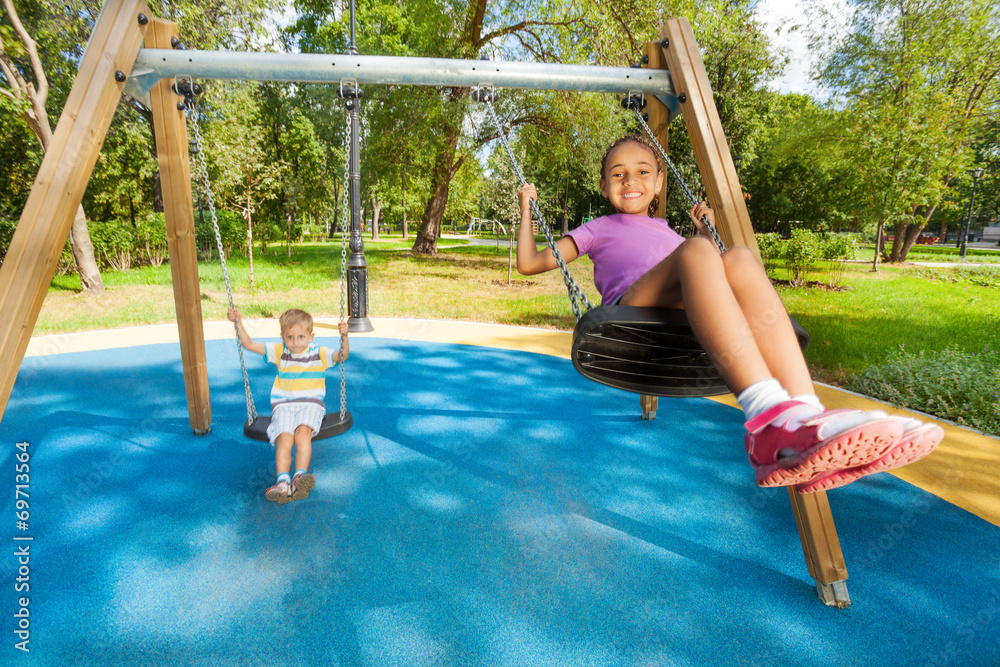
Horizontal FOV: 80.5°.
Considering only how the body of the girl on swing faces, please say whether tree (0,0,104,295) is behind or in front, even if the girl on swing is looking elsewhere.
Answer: behind

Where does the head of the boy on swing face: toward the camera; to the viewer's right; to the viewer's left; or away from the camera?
toward the camera

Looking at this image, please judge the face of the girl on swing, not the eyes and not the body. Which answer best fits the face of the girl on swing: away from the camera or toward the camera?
toward the camera

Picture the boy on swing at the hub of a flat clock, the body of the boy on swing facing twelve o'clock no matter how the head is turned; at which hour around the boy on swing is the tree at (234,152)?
The tree is roughly at 6 o'clock from the boy on swing.

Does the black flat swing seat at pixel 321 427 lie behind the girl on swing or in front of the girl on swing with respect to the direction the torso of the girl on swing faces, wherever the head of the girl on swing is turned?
behind

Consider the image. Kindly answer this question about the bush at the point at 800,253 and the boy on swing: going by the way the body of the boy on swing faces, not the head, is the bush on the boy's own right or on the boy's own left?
on the boy's own left

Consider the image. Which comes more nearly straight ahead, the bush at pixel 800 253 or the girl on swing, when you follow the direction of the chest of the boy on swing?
the girl on swing

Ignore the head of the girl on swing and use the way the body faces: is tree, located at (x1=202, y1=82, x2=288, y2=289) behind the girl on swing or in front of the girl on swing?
behind

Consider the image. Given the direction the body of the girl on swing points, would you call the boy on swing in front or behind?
behind

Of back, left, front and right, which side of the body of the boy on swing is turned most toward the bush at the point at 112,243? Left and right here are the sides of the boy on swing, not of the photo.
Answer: back

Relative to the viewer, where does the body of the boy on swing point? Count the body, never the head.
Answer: toward the camera

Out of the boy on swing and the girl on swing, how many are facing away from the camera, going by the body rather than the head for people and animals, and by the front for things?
0

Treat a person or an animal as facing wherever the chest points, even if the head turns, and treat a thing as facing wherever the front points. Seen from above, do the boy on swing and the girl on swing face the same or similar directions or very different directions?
same or similar directions

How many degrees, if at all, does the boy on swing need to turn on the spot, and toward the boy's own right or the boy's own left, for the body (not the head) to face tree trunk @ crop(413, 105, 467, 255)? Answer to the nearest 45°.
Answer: approximately 180°

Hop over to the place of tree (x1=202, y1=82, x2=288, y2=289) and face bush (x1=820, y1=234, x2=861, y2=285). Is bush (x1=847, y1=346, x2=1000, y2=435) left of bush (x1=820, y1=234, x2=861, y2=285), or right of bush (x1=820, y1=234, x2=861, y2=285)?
right
